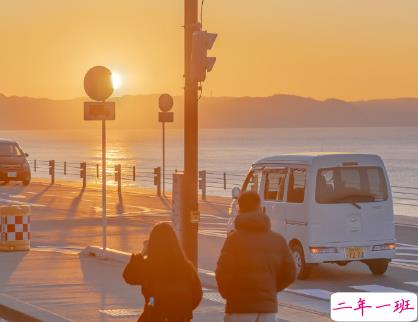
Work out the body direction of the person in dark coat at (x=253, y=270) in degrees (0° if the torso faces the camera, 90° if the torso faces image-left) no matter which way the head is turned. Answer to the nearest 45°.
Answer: approximately 180°

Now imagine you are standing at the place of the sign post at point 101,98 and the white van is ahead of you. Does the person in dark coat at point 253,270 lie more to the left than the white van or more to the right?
right

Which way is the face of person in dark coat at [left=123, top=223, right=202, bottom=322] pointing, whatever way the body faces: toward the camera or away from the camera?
away from the camera

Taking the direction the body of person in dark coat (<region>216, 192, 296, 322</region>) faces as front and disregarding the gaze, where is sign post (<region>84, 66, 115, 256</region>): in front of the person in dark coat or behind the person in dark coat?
in front

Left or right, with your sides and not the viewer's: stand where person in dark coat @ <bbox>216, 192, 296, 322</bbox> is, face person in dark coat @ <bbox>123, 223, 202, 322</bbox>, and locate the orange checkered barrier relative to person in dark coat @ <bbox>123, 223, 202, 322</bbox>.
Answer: right

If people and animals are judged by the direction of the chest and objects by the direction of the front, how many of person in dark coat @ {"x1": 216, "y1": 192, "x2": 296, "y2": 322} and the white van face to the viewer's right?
0

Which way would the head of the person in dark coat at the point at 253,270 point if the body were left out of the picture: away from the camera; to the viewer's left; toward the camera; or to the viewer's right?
away from the camera
